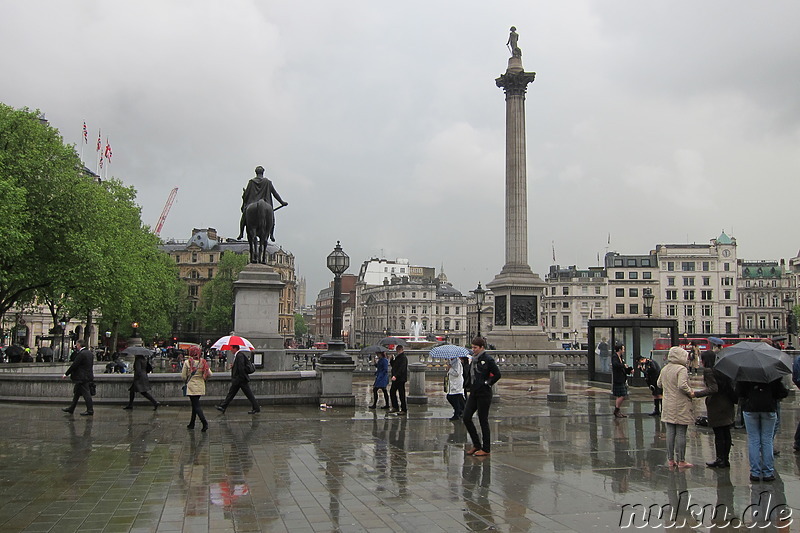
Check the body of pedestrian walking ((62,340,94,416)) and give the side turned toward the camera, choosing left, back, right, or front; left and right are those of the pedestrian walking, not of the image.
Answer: left

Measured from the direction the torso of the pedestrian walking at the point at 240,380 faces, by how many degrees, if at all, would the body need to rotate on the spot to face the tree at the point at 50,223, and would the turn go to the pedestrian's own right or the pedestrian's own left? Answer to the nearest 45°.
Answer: approximately 45° to the pedestrian's own right

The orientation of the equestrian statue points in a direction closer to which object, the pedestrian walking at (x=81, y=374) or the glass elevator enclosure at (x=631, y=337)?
the glass elevator enclosure

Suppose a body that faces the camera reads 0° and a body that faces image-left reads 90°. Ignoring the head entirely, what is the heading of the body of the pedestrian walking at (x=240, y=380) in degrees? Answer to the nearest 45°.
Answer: approximately 90°

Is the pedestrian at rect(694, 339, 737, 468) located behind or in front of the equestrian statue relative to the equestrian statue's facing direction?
behind

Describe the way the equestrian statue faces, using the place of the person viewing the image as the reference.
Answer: facing away from the viewer

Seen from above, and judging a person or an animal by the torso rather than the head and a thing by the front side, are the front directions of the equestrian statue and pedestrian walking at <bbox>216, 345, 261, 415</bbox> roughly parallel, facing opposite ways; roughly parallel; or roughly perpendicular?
roughly perpendicular

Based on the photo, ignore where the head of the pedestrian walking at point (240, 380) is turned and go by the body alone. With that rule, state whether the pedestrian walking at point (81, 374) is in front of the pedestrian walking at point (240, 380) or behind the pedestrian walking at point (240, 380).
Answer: in front

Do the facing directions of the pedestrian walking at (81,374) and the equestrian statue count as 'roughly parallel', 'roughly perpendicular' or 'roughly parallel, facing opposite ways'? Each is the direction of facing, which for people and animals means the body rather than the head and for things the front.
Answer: roughly perpendicular

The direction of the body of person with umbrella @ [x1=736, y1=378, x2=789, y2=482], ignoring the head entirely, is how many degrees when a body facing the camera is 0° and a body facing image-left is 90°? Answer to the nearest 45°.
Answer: approximately 180°

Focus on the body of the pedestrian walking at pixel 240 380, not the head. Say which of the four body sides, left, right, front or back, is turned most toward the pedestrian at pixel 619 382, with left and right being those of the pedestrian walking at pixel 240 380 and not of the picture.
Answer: back

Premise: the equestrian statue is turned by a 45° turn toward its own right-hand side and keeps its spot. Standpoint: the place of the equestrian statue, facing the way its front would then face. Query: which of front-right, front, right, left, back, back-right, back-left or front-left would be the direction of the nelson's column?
front
